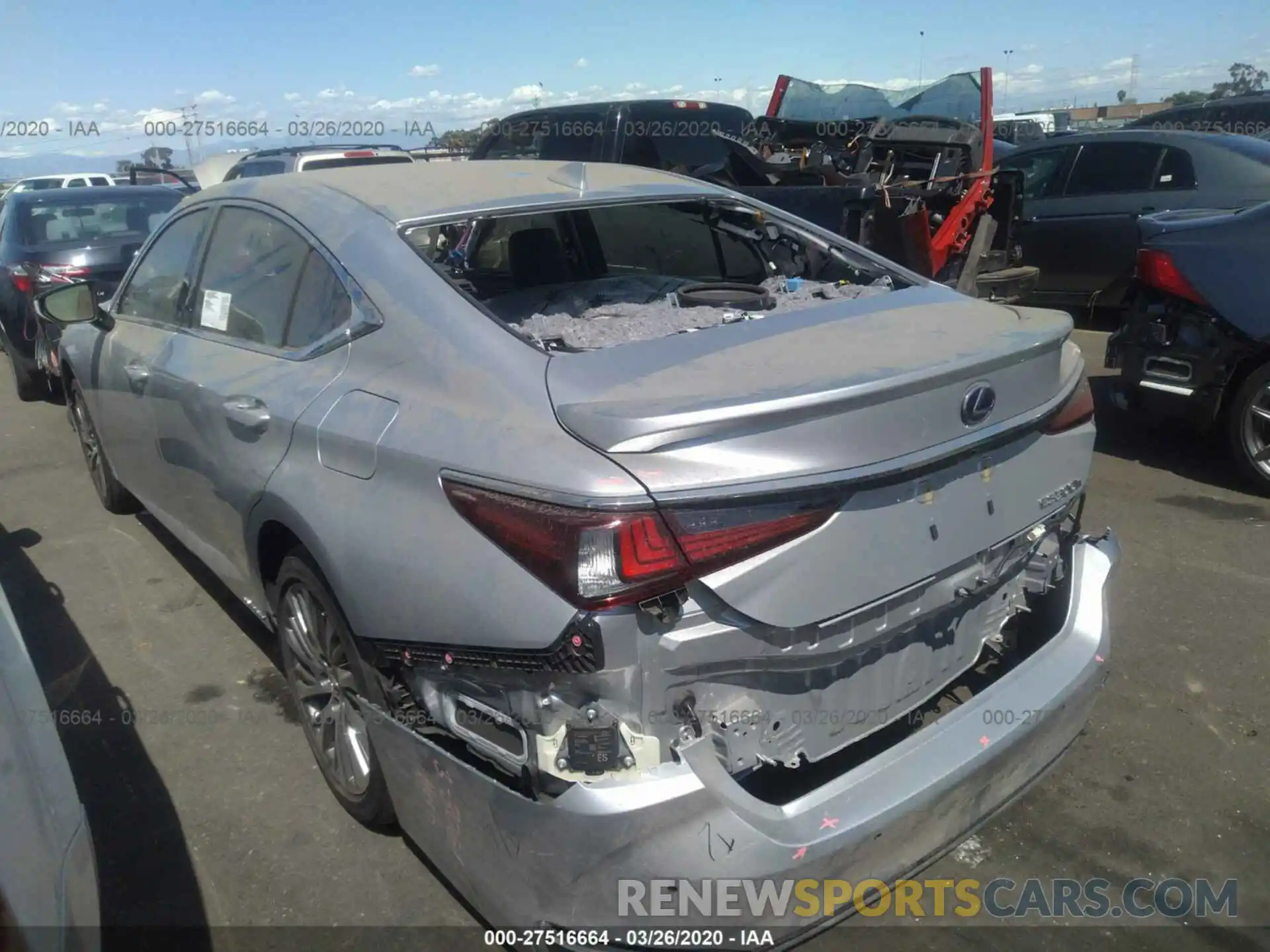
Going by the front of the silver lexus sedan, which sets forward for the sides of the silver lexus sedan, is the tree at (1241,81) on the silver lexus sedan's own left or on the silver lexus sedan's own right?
on the silver lexus sedan's own right

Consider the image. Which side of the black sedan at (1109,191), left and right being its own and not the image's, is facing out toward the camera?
left

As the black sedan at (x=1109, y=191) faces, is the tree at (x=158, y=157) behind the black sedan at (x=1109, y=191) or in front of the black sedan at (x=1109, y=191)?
in front

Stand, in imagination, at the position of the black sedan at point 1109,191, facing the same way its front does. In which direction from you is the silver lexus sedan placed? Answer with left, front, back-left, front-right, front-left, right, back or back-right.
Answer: left

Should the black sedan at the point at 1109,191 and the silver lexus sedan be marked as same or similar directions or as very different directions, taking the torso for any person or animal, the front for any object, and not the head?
same or similar directions

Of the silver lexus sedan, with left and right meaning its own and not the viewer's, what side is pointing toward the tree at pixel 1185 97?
right

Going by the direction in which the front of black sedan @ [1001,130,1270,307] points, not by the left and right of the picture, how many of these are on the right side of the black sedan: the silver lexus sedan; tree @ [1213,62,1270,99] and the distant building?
2

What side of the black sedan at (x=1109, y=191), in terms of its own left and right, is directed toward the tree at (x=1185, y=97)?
right

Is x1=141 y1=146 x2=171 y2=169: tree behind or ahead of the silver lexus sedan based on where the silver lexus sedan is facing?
ahead

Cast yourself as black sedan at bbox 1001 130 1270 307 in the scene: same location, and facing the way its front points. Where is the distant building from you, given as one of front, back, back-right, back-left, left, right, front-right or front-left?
right

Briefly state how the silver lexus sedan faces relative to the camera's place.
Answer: facing away from the viewer and to the left of the viewer

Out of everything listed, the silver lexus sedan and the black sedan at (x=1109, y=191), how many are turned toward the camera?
0

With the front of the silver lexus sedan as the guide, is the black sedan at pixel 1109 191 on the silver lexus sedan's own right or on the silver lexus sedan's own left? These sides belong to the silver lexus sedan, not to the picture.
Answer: on the silver lexus sedan's own right

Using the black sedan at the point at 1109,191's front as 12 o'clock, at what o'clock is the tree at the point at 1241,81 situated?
The tree is roughly at 3 o'clock from the black sedan.

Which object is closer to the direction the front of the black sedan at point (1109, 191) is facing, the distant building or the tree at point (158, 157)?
the tree
